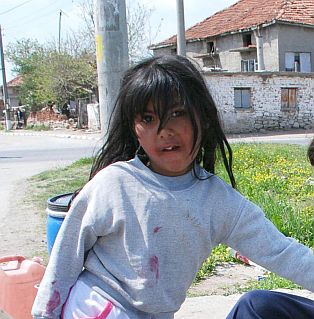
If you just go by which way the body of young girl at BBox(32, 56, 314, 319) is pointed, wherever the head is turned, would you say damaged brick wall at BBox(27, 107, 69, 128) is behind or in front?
behind

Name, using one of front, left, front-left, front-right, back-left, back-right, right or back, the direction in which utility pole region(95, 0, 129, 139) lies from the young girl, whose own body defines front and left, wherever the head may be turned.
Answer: back

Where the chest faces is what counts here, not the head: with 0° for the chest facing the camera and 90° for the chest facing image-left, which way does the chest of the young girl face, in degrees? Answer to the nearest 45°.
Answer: approximately 0°

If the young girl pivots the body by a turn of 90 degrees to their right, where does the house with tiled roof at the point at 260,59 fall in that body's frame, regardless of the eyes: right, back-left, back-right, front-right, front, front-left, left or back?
right

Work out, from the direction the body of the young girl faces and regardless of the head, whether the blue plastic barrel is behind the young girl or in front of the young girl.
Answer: behind
